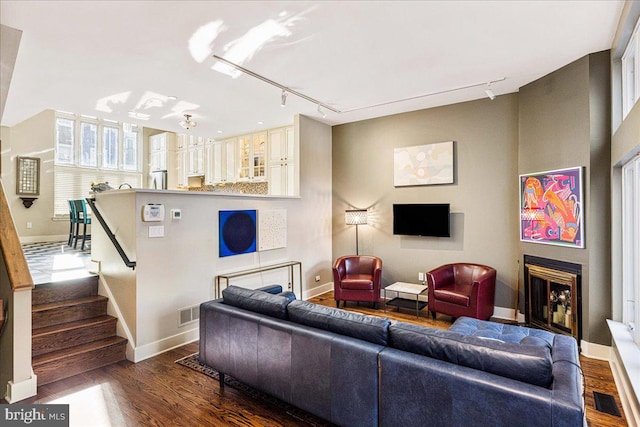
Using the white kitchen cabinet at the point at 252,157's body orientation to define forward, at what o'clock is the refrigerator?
The refrigerator is roughly at 3 o'clock from the white kitchen cabinet.

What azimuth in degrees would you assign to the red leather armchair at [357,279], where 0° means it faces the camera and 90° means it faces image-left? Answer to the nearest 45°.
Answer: approximately 0°

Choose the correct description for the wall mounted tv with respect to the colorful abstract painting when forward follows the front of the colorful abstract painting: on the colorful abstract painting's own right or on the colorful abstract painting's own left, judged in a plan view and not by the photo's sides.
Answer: on the colorful abstract painting's own right

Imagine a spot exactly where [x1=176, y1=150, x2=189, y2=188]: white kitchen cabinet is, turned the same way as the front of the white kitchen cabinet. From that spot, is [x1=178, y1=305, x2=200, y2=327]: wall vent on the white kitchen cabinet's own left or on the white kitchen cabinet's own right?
on the white kitchen cabinet's own left

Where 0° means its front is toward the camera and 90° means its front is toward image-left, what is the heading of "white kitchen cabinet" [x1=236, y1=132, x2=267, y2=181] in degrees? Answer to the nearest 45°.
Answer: approximately 45°

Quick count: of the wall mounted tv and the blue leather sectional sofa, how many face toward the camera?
1

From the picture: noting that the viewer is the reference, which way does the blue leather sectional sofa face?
facing away from the viewer and to the right of the viewer
